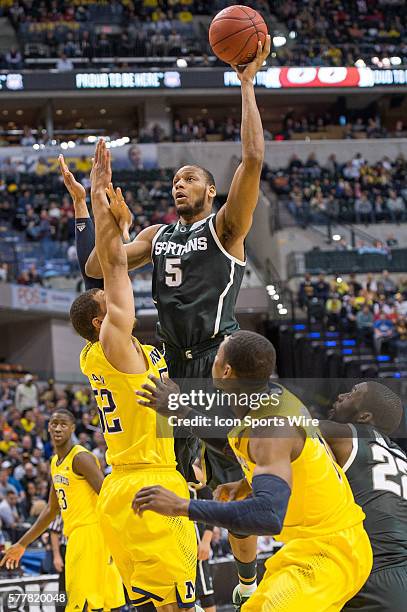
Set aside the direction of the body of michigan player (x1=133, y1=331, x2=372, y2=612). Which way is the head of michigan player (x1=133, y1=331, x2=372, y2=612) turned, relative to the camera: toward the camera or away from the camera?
away from the camera

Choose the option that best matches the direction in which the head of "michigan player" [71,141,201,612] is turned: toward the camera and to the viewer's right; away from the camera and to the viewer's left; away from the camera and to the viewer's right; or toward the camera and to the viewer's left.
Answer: away from the camera and to the viewer's right

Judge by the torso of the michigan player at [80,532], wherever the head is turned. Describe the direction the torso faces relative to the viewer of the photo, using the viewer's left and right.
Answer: facing the viewer and to the left of the viewer

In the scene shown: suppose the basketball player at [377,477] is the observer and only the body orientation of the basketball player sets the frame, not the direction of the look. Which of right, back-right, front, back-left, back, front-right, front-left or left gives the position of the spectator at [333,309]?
front-right

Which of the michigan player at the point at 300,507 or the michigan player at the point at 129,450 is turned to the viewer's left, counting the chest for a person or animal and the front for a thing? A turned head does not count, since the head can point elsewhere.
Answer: the michigan player at the point at 300,507

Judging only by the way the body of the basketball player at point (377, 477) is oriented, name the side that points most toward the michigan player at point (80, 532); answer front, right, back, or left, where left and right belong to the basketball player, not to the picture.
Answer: front

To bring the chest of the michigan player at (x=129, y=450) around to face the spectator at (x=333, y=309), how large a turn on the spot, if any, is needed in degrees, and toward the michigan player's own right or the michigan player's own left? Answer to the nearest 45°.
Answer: approximately 45° to the michigan player's own left

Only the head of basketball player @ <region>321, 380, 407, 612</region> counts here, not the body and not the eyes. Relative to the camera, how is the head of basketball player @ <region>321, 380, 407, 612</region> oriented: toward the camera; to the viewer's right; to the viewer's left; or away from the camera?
to the viewer's left

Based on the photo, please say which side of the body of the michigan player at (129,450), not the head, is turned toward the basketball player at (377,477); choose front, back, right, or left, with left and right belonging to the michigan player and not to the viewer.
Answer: right
